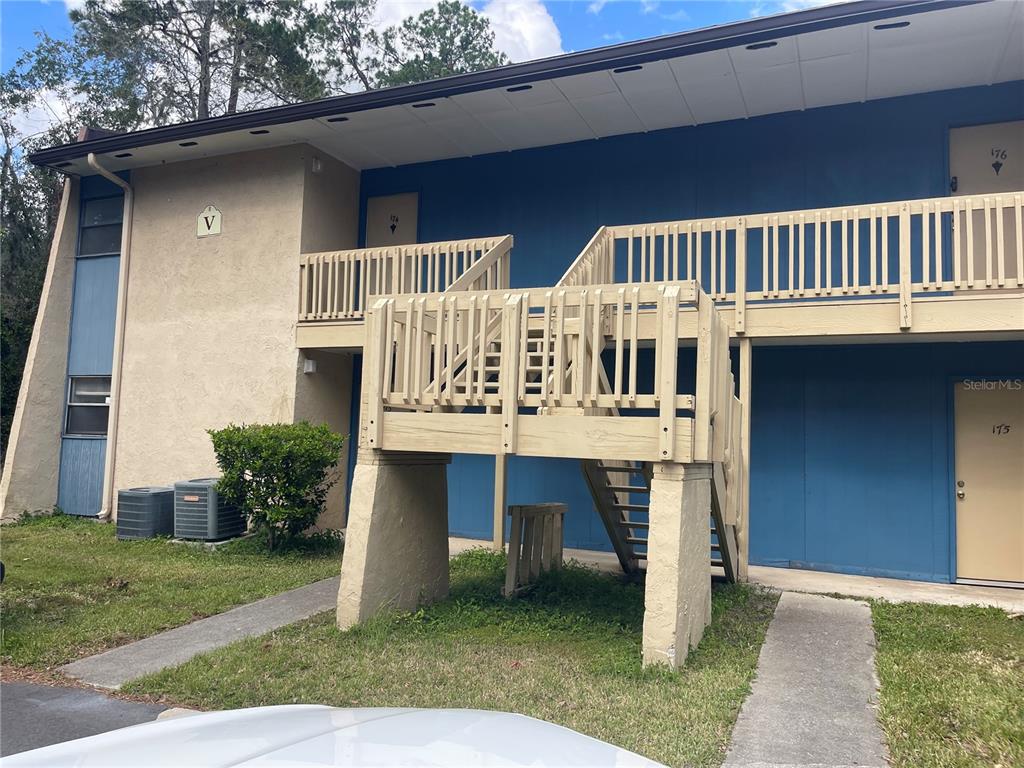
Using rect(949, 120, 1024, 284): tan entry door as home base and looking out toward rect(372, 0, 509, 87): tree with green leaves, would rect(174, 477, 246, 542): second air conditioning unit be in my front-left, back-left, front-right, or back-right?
front-left

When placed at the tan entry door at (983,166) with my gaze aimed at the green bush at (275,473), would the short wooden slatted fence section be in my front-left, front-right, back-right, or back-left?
front-left

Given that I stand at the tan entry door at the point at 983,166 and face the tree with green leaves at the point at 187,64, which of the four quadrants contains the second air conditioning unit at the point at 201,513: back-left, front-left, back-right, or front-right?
front-left

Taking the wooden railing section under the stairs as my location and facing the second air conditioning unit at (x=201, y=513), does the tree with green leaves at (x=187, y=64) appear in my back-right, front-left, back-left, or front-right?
front-right

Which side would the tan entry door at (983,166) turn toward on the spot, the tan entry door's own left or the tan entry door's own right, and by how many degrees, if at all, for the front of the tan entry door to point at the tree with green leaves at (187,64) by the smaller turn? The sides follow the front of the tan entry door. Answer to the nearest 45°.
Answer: approximately 90° to the tan entry door's own right

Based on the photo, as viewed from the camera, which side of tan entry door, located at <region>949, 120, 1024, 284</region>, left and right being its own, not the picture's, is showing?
front

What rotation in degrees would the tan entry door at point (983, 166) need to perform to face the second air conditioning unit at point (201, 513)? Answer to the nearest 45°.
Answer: approximately 45° to its right

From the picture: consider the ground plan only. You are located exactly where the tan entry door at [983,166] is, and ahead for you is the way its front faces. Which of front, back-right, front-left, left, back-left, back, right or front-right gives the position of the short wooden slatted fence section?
front-right

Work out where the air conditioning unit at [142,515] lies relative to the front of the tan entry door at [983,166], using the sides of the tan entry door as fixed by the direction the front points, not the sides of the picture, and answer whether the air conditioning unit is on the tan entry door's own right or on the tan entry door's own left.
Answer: on the tan entry door's own right
